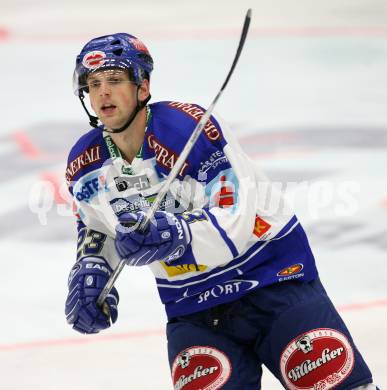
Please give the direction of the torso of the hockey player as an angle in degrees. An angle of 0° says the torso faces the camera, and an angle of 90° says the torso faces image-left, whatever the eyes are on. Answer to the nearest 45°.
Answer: approximately 45°

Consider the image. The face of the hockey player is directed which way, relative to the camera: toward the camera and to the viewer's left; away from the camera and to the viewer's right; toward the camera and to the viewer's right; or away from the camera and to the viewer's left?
toward the camera and to the viewer's left
